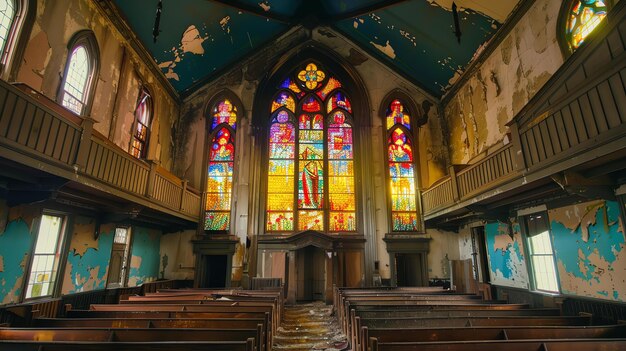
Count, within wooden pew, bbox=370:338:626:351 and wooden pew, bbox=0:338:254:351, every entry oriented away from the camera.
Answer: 2

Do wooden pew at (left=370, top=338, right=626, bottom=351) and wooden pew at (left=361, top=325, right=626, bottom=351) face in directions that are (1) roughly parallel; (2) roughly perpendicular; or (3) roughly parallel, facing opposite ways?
roughly parallel

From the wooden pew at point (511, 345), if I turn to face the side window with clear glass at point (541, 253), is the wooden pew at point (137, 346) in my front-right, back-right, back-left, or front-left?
back-left

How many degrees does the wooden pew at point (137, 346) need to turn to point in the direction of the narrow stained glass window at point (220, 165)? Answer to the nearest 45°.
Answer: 0° — it already faces it

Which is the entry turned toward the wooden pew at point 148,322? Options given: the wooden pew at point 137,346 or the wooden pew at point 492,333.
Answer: the wooden pew at point 137,346

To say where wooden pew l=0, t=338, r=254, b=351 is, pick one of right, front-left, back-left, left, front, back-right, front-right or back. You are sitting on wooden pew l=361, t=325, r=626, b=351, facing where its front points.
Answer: back-left

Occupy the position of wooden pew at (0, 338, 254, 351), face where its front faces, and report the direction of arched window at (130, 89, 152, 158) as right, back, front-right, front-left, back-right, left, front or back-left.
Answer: front

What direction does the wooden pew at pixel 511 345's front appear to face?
away from the camera

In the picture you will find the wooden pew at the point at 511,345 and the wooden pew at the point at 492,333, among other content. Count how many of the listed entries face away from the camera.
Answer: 2

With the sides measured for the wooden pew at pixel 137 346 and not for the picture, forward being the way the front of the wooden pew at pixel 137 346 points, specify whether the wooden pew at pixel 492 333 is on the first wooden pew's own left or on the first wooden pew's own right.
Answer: on the first wooden pew's own right

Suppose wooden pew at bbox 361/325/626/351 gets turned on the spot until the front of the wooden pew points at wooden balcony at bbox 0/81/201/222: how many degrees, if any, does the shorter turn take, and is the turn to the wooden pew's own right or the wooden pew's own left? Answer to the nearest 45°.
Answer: approximately 90° to the wooden pew's own left

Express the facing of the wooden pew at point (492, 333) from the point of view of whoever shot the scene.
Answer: facing away from the viewer

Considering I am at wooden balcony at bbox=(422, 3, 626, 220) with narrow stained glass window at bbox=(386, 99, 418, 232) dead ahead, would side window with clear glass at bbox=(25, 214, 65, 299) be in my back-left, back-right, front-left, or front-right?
front-left

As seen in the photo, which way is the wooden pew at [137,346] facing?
away from the camera

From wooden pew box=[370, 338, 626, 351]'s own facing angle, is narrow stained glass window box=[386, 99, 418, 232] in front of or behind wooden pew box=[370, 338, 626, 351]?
in front

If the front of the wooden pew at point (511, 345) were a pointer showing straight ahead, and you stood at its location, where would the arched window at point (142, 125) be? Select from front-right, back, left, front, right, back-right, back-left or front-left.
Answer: left

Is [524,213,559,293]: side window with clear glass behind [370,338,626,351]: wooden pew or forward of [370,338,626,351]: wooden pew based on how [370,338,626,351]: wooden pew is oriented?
forward

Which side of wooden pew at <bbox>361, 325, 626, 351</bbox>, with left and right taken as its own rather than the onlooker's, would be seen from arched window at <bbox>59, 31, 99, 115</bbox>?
left

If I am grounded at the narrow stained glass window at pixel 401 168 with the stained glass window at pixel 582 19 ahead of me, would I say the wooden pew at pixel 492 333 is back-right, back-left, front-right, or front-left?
front-right
